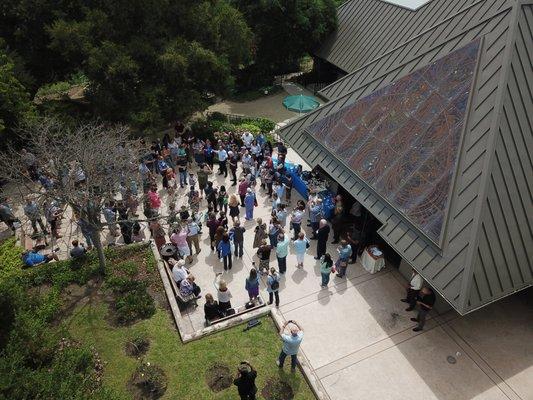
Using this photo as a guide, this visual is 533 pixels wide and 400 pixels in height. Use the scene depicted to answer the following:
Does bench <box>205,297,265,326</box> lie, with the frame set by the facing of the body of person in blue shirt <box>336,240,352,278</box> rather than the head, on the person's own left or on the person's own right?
on the person's own left

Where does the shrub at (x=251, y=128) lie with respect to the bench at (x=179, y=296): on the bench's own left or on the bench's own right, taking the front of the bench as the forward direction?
on the bench's own left

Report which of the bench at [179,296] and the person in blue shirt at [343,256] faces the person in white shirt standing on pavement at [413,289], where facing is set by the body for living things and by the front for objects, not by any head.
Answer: the bench

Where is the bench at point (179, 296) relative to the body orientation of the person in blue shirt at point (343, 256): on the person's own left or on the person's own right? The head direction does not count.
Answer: on the person's own left

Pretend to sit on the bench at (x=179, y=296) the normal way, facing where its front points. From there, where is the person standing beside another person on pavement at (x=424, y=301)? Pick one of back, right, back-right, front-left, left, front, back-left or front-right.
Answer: front

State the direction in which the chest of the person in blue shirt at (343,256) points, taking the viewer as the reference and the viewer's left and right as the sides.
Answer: facing away from the viewer and to the left of the viewer

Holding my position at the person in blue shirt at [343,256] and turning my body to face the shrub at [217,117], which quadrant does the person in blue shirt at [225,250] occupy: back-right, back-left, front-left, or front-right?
front-left

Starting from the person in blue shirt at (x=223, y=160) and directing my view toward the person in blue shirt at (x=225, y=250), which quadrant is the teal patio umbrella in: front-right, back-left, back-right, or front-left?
back-left

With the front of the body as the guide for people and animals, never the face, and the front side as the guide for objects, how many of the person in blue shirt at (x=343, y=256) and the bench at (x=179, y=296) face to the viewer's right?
1

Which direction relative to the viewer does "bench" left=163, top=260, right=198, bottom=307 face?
to the viewer's right

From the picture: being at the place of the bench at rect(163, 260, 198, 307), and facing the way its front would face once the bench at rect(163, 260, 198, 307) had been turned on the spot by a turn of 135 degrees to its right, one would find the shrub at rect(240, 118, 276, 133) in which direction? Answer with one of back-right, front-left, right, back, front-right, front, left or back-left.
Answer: back-right

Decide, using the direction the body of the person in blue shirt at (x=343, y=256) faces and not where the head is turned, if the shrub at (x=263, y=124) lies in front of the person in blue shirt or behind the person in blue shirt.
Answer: in front

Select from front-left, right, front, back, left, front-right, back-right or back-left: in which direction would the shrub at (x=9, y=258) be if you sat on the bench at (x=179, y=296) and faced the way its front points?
back

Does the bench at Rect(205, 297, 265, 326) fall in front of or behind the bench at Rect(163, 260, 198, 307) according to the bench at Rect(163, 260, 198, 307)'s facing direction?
in front
